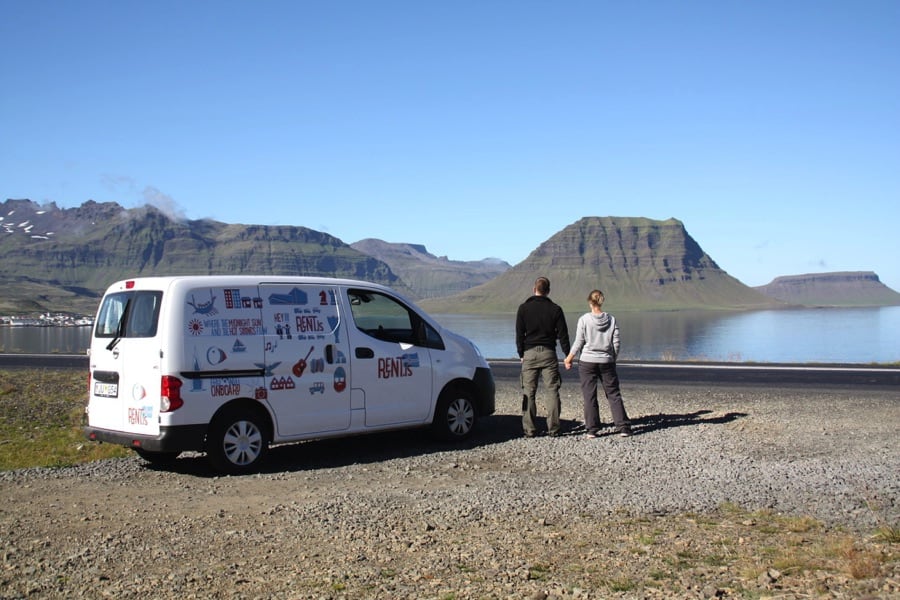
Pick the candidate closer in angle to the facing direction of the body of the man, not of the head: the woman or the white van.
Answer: the woman

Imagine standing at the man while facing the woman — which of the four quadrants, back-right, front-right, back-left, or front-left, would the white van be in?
back-right

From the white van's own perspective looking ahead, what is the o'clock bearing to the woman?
The woman is roughly at 1 o'clock from the white van.

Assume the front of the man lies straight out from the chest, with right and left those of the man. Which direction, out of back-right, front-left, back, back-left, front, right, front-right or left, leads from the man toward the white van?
back-left

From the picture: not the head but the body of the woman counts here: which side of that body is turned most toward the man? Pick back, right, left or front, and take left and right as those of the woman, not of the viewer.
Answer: left

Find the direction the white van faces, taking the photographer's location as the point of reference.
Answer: facing away from the viewer and to the right of the viewer

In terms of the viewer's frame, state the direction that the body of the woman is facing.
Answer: away from the camera

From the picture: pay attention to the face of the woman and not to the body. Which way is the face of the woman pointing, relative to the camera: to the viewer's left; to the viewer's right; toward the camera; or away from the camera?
away from the camera

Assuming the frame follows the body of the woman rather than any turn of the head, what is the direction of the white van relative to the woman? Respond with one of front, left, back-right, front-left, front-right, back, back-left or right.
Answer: back-left

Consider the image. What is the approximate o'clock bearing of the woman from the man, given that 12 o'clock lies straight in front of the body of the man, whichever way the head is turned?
The woman is roughly at 3 o'clock from the man.

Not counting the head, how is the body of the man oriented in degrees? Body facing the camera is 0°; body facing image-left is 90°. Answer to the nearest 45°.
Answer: approximately 180°

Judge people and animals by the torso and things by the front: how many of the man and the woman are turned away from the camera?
2
